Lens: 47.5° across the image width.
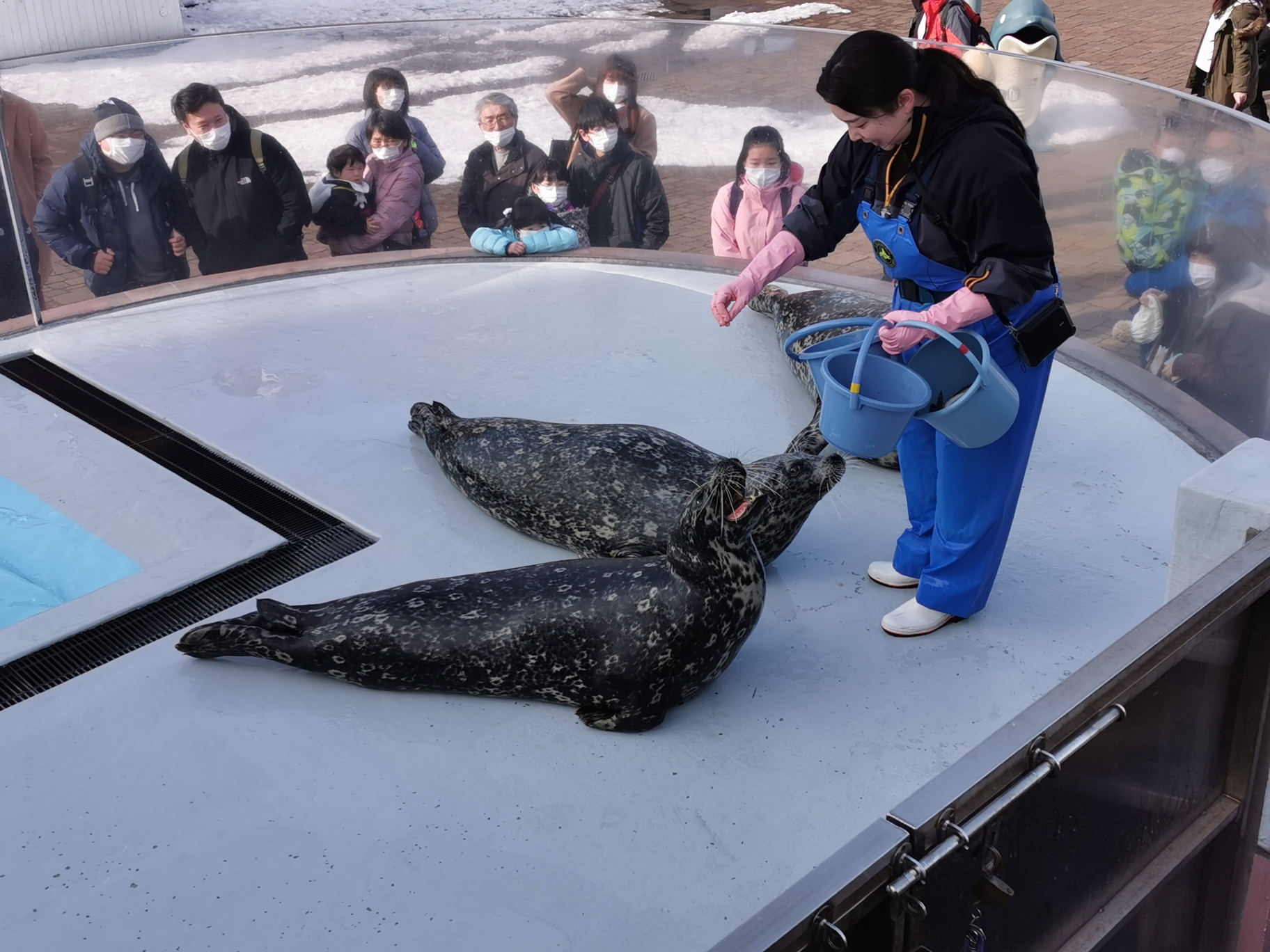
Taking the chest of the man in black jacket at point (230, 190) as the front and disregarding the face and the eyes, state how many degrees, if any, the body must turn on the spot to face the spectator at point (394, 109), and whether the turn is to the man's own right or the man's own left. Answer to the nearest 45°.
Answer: approximately 90° to the man's own left

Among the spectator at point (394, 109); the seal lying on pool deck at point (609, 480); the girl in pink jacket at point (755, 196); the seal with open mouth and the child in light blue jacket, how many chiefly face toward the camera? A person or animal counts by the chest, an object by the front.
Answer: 3

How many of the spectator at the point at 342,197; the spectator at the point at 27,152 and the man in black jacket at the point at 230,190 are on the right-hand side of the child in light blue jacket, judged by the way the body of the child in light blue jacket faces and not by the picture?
3

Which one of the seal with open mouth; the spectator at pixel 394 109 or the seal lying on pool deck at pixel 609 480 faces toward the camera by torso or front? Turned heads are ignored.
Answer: the spectator

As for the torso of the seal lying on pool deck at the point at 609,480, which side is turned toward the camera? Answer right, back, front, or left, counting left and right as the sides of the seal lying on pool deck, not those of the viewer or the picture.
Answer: right

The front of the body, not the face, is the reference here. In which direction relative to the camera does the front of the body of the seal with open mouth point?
to the viewer's right

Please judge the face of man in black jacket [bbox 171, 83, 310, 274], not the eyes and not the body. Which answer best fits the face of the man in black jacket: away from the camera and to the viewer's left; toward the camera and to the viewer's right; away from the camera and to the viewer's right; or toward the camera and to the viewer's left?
toward the camera and to the viewer's right

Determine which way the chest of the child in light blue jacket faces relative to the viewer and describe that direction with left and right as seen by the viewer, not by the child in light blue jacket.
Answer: facing the viewer

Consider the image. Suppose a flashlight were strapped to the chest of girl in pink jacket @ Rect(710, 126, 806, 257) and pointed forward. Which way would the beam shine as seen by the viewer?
toward the camera

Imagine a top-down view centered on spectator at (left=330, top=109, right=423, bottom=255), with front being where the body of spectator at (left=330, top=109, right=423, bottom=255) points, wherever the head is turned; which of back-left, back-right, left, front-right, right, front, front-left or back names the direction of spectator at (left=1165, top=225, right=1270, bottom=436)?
left

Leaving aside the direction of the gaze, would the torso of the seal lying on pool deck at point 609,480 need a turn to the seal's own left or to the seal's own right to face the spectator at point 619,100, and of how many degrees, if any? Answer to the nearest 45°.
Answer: approximately 90° to the seal's own left
